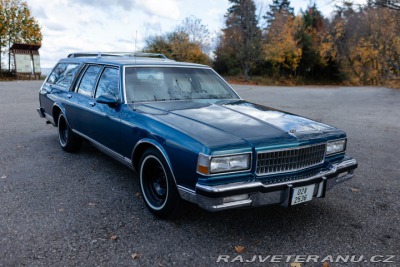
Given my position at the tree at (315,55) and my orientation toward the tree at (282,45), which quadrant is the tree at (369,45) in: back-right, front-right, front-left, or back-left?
back-left

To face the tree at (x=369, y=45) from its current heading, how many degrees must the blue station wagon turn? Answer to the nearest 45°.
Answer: approximately 90° to its left

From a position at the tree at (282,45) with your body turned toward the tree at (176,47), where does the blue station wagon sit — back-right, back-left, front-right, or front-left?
front-left

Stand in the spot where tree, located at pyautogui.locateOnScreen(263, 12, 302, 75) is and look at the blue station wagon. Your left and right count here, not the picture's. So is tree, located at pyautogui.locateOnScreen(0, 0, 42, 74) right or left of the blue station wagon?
right

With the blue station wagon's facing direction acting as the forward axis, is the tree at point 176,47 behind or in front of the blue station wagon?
behind

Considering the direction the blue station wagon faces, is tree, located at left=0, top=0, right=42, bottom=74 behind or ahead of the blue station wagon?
behind

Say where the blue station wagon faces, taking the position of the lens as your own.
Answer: facing the viewer and to the right of the viewer

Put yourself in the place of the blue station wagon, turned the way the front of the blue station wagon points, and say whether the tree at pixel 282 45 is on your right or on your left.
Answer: on your left

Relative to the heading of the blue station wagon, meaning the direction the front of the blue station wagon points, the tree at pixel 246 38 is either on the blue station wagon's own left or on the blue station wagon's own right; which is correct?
on the blue station wagon's own left
